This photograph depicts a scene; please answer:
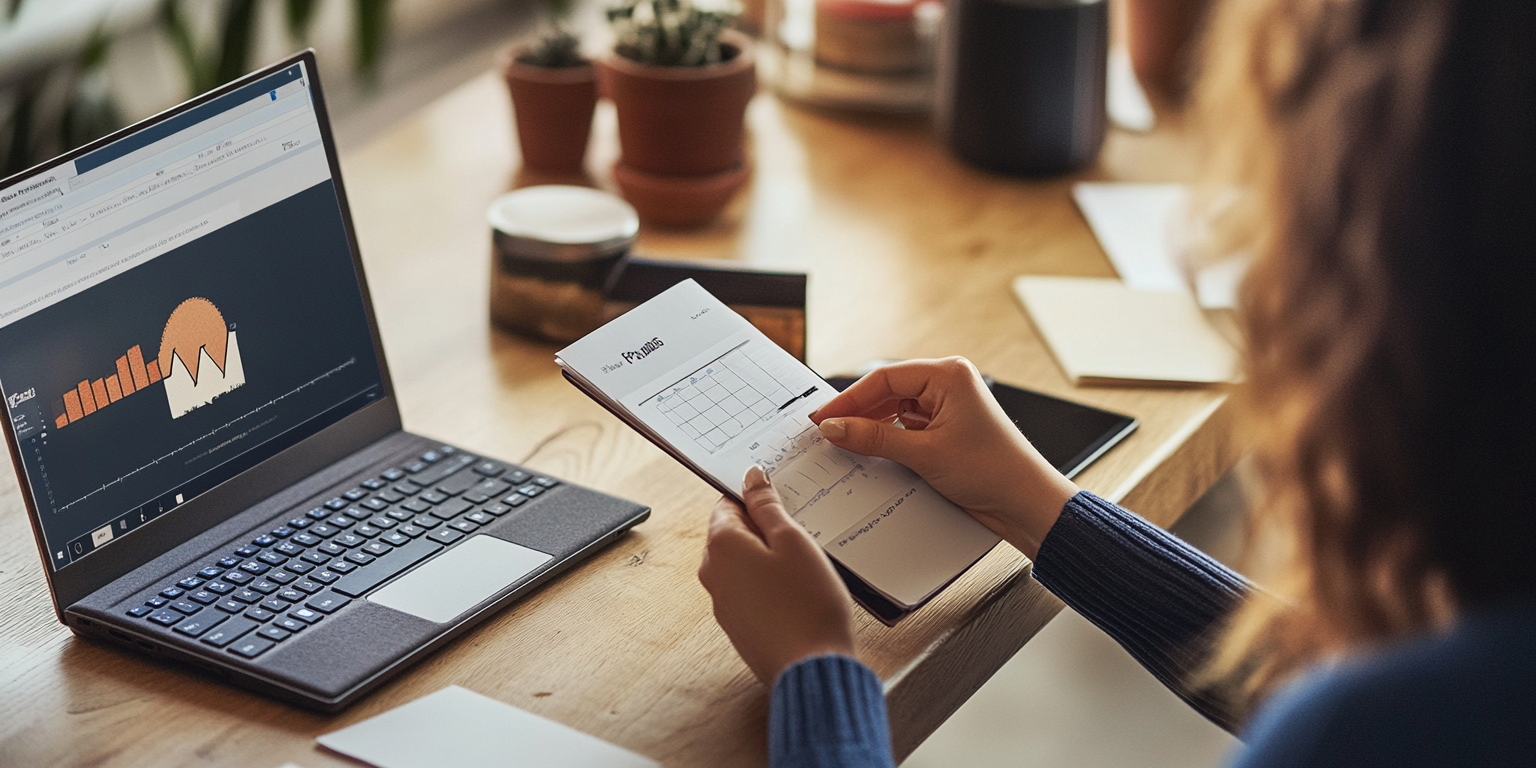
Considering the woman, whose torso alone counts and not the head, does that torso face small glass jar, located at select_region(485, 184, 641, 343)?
yes

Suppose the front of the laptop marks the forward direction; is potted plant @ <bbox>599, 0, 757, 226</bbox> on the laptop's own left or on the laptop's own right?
on the laptop's own left

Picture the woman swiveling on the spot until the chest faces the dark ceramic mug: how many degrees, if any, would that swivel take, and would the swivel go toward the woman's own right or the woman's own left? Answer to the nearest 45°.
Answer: approximately 45° to the woman's own right

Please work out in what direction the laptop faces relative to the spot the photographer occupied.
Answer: facing the viewer and to the right of the viewer

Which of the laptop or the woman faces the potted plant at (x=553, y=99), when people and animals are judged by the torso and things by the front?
the woman

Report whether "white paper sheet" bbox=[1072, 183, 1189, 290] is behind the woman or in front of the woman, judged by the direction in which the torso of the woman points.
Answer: in front

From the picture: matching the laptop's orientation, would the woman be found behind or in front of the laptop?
in front

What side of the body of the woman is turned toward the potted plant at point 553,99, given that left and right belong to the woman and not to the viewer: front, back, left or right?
front

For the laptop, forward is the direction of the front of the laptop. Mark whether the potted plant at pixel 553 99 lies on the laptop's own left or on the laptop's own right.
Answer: on the laptop's own left

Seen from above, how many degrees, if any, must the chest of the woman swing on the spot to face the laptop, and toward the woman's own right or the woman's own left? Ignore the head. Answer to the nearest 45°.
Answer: approximately 45° to the woman's own left

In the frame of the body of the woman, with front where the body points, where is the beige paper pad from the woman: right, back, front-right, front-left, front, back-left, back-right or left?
front-right

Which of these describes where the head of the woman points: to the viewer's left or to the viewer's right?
to the viewer's left

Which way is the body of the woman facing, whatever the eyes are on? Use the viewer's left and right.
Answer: facing away from the viewer and to the left of the viewer

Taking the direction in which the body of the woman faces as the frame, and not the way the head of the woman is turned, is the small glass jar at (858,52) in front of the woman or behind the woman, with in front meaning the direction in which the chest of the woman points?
in front

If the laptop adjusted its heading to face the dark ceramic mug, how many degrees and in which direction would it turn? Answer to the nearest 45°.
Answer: approximately 90° to its left
